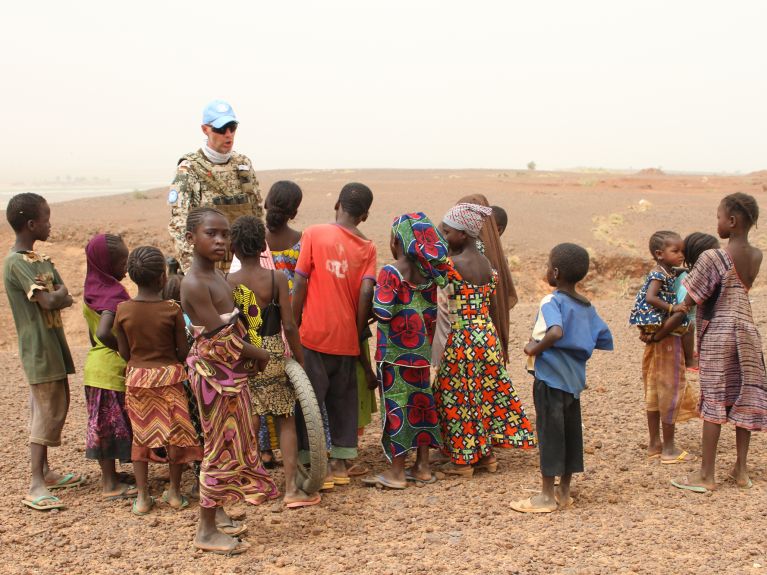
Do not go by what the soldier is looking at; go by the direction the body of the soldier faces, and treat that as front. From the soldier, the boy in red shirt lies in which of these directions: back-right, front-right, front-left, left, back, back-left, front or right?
front

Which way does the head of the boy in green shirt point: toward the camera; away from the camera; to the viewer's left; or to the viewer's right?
to the viewer's right

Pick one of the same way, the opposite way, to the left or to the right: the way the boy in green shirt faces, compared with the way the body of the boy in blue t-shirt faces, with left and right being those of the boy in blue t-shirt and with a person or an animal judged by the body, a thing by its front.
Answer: to the right

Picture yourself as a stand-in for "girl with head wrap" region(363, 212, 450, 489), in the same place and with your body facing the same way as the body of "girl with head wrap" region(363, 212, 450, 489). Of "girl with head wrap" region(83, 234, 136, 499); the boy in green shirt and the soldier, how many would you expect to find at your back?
0

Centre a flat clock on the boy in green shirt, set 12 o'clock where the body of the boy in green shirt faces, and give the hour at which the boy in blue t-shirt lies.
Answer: The boy in blue t-shirt is roughly at 1 o'clock from the boy in green shirt.

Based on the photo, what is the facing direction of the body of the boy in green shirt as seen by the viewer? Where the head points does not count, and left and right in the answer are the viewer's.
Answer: facing to the right of the viewer

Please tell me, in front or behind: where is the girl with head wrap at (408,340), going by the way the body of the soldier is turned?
in front

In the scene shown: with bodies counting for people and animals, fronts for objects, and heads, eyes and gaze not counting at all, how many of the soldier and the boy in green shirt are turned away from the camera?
0

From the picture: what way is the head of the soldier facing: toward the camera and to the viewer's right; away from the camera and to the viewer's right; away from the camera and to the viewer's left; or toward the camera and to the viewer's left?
toward the camera and to the viewer's right

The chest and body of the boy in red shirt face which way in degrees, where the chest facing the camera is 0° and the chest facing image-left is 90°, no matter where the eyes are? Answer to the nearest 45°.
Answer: approximately 180°

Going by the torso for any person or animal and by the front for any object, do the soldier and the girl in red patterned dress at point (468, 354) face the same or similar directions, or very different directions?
very different directions

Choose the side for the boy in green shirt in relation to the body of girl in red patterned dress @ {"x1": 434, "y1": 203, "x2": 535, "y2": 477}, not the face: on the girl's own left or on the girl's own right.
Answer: on the girl's own left

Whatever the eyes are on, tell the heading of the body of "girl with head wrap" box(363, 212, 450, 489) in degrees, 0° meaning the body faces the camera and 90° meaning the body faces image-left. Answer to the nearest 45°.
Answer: approximately 135°

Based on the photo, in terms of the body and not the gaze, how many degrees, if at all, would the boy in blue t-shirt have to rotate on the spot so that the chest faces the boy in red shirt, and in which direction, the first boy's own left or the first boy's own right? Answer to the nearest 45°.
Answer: approximately 45° to the first boy's own left
